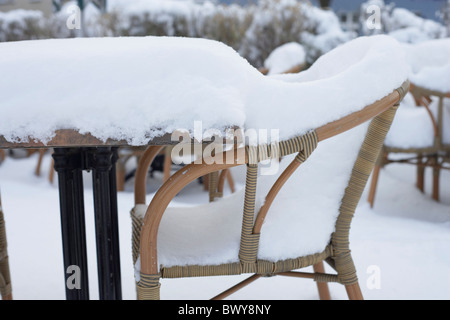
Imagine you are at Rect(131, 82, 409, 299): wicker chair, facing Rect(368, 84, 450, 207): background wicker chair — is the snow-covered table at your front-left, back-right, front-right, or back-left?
back-left

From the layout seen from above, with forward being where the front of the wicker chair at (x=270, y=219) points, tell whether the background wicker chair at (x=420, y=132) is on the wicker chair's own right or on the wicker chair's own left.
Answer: on the wicker chair's own right

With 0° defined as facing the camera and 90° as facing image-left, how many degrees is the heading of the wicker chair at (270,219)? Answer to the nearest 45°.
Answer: approximately 90°
